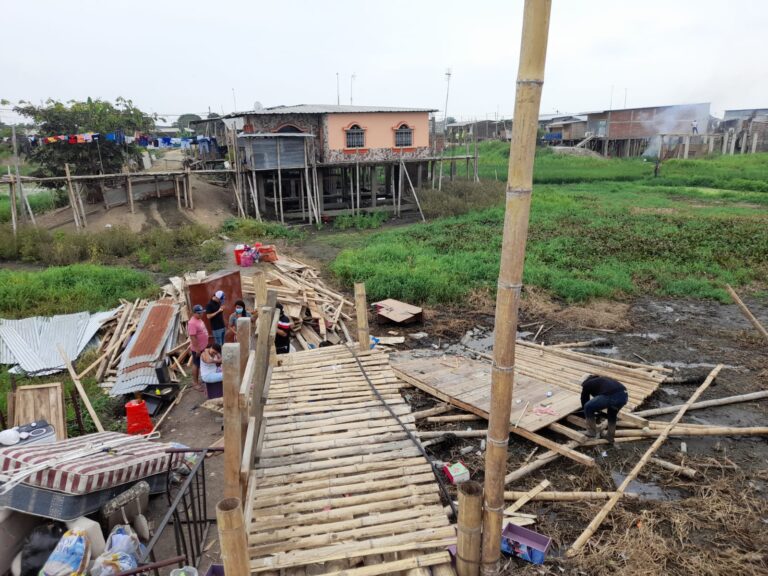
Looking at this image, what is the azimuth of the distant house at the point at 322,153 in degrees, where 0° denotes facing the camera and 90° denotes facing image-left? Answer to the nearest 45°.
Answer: approximately 0°

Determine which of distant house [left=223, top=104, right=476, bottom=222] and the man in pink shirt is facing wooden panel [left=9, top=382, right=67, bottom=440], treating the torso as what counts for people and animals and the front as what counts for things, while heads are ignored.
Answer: the distant house

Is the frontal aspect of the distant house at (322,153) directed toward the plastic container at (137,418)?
yes

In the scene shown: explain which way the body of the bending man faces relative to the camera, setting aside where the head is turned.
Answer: to the viewer's left

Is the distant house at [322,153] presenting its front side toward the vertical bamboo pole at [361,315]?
yes

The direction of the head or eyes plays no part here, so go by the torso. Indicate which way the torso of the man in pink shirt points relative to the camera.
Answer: to the viewer's right

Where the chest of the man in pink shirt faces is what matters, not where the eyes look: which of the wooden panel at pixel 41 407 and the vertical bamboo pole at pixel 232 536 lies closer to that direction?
the vertical bamboo pole
